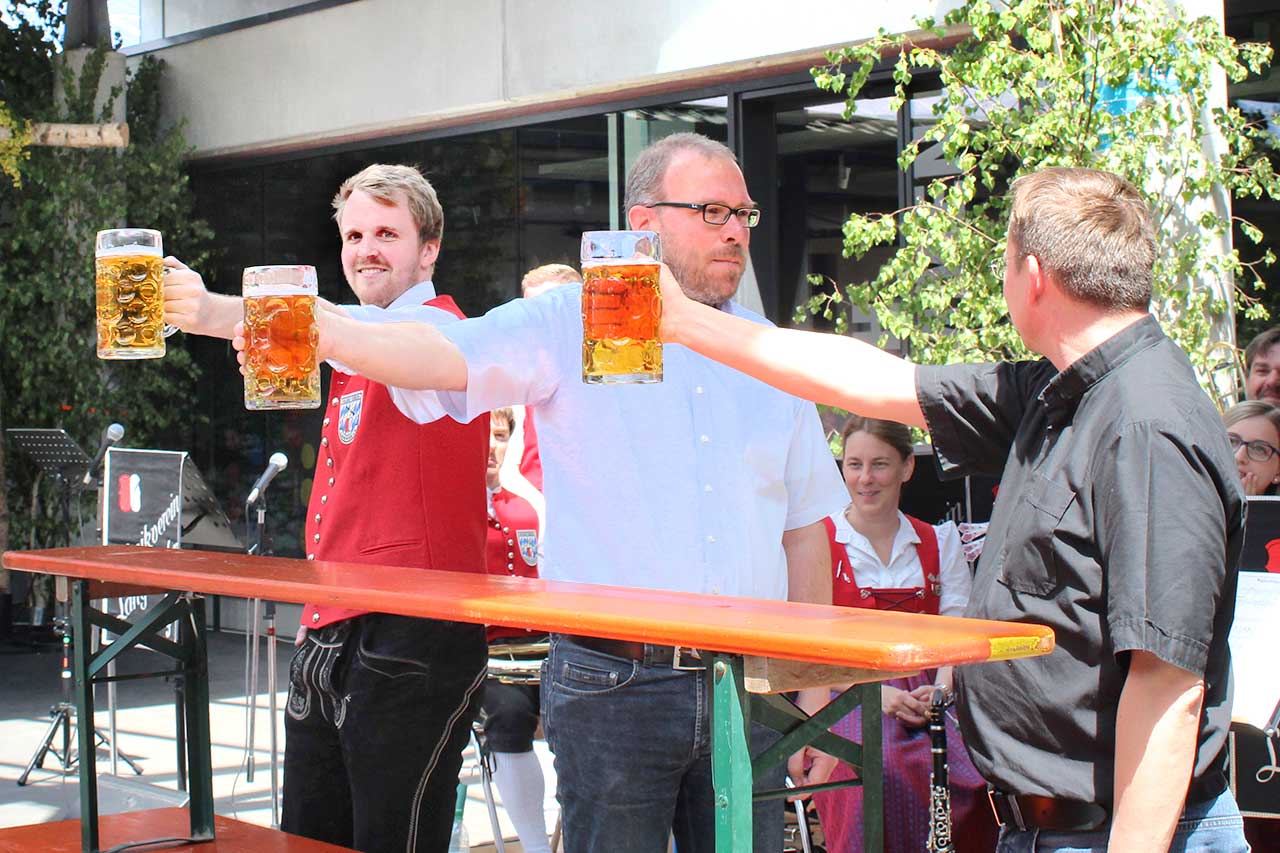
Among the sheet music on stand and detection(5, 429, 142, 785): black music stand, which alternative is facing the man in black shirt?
the sheet music on stand

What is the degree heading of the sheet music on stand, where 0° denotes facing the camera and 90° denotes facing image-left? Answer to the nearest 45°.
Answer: approximately 0°

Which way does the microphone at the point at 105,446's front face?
to the viewer's right

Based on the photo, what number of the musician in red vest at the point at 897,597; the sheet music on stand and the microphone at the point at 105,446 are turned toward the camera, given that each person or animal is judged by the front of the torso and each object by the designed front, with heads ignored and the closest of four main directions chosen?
2

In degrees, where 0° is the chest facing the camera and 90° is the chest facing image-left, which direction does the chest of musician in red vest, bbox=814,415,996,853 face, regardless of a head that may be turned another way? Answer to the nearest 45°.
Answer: approximately 0°

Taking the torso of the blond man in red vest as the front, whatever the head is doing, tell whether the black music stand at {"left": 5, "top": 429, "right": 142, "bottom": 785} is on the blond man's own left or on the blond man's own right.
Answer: on the blond man's own right

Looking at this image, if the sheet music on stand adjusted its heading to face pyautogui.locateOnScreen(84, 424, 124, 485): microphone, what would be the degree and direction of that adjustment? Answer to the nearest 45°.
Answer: approximately 90° to its right

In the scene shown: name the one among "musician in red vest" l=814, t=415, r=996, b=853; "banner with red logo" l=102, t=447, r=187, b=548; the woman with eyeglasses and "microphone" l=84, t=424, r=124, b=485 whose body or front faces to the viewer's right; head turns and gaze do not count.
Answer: the microphone
